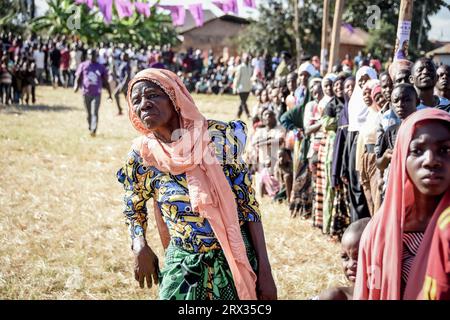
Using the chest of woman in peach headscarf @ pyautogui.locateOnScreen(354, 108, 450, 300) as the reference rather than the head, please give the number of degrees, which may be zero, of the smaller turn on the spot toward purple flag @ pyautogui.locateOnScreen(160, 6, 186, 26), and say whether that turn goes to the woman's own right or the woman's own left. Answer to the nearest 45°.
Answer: approximately 135° to the woman's own right

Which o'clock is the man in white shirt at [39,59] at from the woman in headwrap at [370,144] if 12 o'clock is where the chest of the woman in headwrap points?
The man in white shirt is roughly at 3 o'clock from the woman in headwrap.

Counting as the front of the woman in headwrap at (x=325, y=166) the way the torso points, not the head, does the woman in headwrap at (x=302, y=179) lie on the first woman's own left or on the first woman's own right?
on the first woman's own right

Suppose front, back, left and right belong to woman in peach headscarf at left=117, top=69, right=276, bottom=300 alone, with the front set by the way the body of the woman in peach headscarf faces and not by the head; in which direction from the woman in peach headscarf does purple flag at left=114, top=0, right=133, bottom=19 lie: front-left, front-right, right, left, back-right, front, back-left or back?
back-right

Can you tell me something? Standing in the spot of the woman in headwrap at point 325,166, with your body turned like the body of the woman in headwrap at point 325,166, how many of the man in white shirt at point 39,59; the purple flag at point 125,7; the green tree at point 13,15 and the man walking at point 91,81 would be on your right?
4

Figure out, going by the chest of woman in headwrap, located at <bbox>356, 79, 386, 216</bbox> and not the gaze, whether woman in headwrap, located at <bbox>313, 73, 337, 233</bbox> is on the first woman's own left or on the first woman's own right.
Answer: on the first woman's own right

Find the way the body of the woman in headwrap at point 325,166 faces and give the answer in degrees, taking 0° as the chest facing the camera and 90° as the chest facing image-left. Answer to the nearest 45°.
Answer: approximately 45°

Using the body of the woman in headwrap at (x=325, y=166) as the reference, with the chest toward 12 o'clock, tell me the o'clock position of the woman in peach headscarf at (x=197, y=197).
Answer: The woman in peach headscarf is roughly at 11 o'clock from the woman in headwrap.

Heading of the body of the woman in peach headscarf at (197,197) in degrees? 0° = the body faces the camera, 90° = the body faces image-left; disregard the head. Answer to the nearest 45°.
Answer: approximately 45°

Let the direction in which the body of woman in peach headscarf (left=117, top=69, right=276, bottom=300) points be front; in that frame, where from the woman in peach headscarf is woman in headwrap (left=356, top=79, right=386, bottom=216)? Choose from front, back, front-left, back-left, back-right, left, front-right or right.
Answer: back

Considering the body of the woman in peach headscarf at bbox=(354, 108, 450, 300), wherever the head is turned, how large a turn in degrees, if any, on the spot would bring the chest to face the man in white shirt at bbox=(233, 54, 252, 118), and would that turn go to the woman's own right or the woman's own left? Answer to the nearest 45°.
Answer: approximately 180°

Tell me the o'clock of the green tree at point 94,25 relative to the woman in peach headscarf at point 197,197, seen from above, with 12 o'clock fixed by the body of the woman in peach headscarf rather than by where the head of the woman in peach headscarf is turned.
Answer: The green tree is roughly at 4 o'clock from the woman in peach headscarf.

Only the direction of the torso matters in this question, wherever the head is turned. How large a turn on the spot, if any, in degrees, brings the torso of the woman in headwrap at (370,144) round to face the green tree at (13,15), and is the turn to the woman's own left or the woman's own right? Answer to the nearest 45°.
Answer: approximately 90° to the woman's own right

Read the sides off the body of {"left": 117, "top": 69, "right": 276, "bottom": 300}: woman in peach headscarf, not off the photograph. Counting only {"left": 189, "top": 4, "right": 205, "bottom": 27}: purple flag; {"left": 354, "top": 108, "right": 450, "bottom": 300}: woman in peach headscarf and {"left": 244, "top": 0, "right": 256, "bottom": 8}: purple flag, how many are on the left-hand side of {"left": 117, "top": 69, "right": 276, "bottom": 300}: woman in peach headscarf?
1
